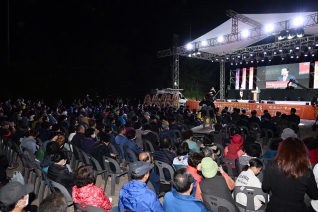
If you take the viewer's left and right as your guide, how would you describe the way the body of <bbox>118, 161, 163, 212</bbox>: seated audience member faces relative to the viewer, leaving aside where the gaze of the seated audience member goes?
facing away from the viewer and to the right of the viewer

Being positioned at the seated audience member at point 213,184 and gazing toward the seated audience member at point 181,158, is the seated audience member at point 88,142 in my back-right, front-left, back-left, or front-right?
front-left

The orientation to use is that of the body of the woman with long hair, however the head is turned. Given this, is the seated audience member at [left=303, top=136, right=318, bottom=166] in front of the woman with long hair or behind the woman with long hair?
in front

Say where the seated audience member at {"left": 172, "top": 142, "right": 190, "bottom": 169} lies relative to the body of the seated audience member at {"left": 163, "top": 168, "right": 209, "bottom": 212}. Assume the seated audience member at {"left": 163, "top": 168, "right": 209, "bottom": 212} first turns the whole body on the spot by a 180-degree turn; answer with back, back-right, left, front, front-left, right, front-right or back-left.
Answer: back-right

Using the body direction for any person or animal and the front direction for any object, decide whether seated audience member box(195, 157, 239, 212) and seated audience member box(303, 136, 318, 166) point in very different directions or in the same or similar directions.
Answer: same or similar directions

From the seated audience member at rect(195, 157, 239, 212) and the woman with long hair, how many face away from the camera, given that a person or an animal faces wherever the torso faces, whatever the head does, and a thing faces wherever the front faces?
2

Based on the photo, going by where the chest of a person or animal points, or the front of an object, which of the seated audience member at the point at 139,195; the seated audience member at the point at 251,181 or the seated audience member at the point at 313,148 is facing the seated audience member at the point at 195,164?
the seated audience member at the point at 139,195

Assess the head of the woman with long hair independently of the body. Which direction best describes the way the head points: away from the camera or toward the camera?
away from the camera

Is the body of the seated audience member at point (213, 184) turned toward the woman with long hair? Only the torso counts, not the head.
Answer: no

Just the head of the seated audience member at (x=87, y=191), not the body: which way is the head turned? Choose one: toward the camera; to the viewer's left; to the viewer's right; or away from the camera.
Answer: away from the camera

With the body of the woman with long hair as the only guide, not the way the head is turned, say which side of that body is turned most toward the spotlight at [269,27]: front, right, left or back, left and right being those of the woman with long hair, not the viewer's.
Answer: front

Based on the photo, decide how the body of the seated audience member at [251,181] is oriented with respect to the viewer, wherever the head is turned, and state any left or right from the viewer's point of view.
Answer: facing away from the viewer and to the right of the viewer

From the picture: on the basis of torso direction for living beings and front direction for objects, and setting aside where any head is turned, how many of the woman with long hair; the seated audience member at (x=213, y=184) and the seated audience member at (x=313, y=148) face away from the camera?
3

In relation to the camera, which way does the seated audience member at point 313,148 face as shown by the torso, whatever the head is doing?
away from the camera

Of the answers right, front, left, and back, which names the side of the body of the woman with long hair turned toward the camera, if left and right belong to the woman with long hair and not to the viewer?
back

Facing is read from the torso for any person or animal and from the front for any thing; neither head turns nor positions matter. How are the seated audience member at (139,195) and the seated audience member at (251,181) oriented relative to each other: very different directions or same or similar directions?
same or similar directions

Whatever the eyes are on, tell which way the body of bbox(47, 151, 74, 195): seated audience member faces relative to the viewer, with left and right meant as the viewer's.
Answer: facing away from the viewer and to the right of the viewer

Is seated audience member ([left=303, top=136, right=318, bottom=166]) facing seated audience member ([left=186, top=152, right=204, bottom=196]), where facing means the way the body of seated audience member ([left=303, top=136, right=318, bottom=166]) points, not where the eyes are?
no

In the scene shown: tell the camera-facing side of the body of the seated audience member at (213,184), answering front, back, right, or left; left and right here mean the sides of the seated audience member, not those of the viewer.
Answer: back
